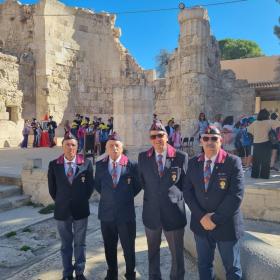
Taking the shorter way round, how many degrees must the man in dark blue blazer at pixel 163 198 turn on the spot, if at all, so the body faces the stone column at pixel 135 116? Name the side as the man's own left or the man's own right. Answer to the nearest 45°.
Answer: approximately 180°

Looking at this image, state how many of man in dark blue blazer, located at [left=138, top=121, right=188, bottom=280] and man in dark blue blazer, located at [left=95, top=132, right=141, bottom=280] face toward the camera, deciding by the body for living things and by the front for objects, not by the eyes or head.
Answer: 2

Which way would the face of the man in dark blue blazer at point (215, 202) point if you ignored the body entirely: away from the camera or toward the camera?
toward the camera

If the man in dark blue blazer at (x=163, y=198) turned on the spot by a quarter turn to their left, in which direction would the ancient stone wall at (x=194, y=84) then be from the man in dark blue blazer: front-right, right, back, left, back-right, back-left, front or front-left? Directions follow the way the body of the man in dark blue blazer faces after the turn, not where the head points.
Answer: left

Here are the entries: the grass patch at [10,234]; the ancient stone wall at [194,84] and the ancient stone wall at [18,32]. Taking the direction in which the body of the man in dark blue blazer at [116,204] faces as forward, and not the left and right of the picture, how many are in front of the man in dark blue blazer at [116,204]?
0

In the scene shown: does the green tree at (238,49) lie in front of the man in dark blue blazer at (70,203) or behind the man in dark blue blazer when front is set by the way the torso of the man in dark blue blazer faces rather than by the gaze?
behind

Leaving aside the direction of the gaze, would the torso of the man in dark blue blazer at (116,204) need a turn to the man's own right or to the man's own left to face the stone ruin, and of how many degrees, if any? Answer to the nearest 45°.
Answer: approximately 180°

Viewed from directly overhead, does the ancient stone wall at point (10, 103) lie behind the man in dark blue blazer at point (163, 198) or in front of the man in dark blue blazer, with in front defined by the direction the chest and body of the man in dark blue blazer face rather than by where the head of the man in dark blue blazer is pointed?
behind

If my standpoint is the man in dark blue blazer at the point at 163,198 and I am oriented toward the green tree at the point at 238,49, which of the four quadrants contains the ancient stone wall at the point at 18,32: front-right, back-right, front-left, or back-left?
front-left

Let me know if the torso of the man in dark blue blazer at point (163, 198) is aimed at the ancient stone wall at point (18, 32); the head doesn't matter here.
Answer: no

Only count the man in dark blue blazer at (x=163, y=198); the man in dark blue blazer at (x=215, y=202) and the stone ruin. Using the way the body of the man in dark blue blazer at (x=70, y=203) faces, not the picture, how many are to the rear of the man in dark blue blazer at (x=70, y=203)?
1

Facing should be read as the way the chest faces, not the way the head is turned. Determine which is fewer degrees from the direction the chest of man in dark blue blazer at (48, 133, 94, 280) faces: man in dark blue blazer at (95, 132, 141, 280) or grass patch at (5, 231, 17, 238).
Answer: the man in dark blue blazer

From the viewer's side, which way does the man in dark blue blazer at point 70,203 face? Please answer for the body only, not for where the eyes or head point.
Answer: toward the camera

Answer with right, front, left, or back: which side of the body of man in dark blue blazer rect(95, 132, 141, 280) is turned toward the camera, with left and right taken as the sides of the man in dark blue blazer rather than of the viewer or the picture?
front

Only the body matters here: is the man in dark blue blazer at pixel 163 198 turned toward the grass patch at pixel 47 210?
no

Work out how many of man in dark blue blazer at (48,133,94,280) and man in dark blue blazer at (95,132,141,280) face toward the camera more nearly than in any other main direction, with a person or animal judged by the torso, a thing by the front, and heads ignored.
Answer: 2

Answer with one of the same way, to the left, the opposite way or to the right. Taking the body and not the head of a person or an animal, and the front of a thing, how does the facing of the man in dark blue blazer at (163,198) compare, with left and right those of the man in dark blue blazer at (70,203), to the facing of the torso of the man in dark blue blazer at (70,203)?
the same way

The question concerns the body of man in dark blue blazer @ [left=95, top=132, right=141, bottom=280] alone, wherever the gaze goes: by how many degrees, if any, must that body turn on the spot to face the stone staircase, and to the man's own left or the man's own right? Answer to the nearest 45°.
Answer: approximately 135° to the man's own right
